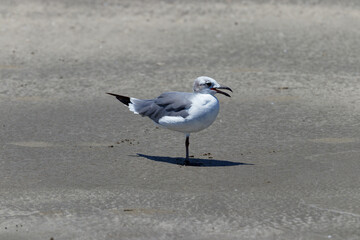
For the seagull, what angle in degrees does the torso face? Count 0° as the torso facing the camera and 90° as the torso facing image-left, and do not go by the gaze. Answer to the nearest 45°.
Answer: approximately 270°
